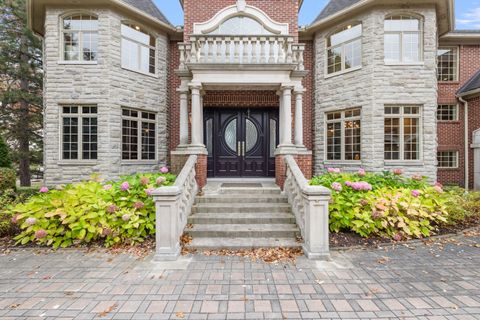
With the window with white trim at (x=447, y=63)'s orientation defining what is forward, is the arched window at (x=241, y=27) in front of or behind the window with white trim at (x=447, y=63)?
in front

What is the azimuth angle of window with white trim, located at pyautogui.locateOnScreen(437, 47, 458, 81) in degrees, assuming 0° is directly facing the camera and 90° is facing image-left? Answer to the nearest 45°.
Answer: approximately 0°

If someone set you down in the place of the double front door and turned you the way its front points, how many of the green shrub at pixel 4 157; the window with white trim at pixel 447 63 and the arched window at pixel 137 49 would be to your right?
2

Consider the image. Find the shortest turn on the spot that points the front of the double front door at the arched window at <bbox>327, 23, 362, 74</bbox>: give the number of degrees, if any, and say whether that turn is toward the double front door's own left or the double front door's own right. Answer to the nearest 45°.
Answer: approximately 90° to the double front door's own left

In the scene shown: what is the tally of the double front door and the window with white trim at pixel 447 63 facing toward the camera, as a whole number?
2

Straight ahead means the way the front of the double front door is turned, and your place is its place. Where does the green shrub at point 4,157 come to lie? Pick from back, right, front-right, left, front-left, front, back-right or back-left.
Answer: right

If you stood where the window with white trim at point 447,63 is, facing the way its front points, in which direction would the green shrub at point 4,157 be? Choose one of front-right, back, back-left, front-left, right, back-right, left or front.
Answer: front-right

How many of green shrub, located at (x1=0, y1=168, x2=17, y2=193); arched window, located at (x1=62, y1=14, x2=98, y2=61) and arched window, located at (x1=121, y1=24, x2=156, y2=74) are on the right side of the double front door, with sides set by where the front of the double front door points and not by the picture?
3

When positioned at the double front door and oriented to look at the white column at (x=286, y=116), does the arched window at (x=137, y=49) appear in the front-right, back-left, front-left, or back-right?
back-right

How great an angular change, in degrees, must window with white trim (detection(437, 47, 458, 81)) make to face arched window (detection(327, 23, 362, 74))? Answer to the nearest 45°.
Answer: approximately 45° to its right

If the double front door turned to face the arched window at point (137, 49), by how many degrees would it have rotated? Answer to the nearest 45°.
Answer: approximately 90° to its right
